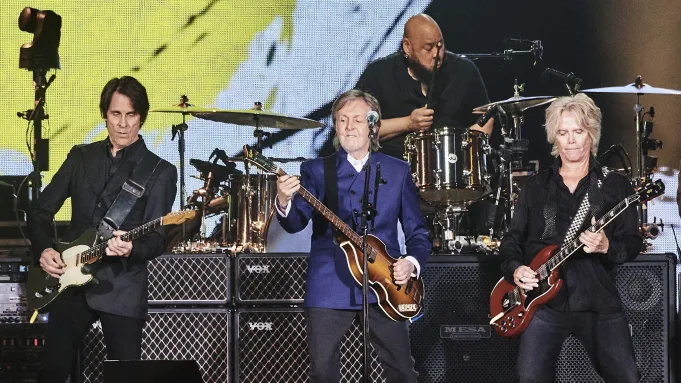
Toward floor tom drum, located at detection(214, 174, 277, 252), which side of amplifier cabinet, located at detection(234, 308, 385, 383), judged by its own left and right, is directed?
back

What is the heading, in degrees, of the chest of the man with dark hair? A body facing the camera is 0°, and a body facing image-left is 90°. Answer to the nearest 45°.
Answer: approximately 0°

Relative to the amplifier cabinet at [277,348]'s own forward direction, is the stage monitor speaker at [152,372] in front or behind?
in front

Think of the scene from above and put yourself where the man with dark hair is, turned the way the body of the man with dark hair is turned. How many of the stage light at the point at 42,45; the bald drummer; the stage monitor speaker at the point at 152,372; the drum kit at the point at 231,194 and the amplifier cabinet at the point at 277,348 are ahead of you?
1

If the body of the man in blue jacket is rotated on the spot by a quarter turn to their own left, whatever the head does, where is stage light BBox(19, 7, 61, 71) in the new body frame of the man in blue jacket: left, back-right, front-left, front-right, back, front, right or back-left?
back-left

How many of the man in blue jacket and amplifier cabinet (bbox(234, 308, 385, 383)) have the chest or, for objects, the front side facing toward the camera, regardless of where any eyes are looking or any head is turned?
2

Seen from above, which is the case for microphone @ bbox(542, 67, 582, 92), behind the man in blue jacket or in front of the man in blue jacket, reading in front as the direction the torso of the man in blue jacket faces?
behind
